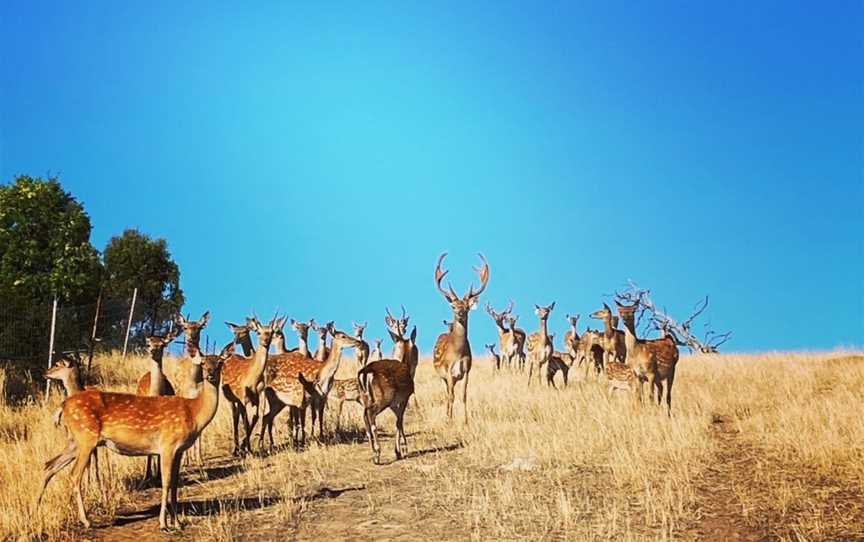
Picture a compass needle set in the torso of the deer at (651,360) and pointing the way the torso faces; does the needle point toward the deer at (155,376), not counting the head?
yes

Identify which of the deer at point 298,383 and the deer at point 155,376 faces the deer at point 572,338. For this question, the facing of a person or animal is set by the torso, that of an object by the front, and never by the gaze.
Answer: the deer at point 298,383

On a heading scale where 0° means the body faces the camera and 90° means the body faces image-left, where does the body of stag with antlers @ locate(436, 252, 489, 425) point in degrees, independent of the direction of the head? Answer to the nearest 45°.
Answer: approximately 0°

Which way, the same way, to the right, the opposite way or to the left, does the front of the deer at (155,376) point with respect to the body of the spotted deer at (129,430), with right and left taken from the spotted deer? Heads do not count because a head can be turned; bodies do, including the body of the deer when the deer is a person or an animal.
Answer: to the right

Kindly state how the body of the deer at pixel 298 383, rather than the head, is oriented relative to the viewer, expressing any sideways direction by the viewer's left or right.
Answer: facing away from the viewer and to the right of the viewer

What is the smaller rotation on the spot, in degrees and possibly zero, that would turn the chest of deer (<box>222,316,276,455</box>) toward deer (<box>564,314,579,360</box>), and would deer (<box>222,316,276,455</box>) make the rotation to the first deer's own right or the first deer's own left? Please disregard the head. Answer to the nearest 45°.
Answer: approximately 90° to the first deer's own left

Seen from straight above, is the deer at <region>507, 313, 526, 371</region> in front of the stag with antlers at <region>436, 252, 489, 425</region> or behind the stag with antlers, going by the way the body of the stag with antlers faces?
behind

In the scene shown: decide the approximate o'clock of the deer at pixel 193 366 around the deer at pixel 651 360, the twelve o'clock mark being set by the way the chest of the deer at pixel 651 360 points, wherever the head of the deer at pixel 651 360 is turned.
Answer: the deer at pixel 193 366 is roughly at 12 o'clock from the deer at pixel 651 360.

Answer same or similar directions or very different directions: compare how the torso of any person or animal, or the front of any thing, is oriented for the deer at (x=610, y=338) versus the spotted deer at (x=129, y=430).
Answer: very different directions

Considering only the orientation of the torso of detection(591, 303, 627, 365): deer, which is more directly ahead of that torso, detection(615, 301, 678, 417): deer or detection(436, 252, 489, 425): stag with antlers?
the stag with antlers

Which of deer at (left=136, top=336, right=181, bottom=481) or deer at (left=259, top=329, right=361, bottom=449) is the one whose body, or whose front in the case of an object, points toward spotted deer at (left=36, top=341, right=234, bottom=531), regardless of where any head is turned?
deer at (left=136, top=336, right=181, bottom=481)

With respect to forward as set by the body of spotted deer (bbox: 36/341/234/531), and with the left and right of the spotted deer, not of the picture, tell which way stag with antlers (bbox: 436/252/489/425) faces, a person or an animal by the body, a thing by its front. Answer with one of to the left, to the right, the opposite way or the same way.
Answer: to the right

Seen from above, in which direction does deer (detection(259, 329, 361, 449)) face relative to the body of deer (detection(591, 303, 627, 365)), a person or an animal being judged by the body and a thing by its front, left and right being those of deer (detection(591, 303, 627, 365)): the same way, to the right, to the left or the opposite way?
the opposite way

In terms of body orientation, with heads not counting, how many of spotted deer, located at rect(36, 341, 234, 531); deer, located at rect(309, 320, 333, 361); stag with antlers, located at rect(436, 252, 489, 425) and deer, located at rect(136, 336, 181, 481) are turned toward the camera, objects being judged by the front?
3
